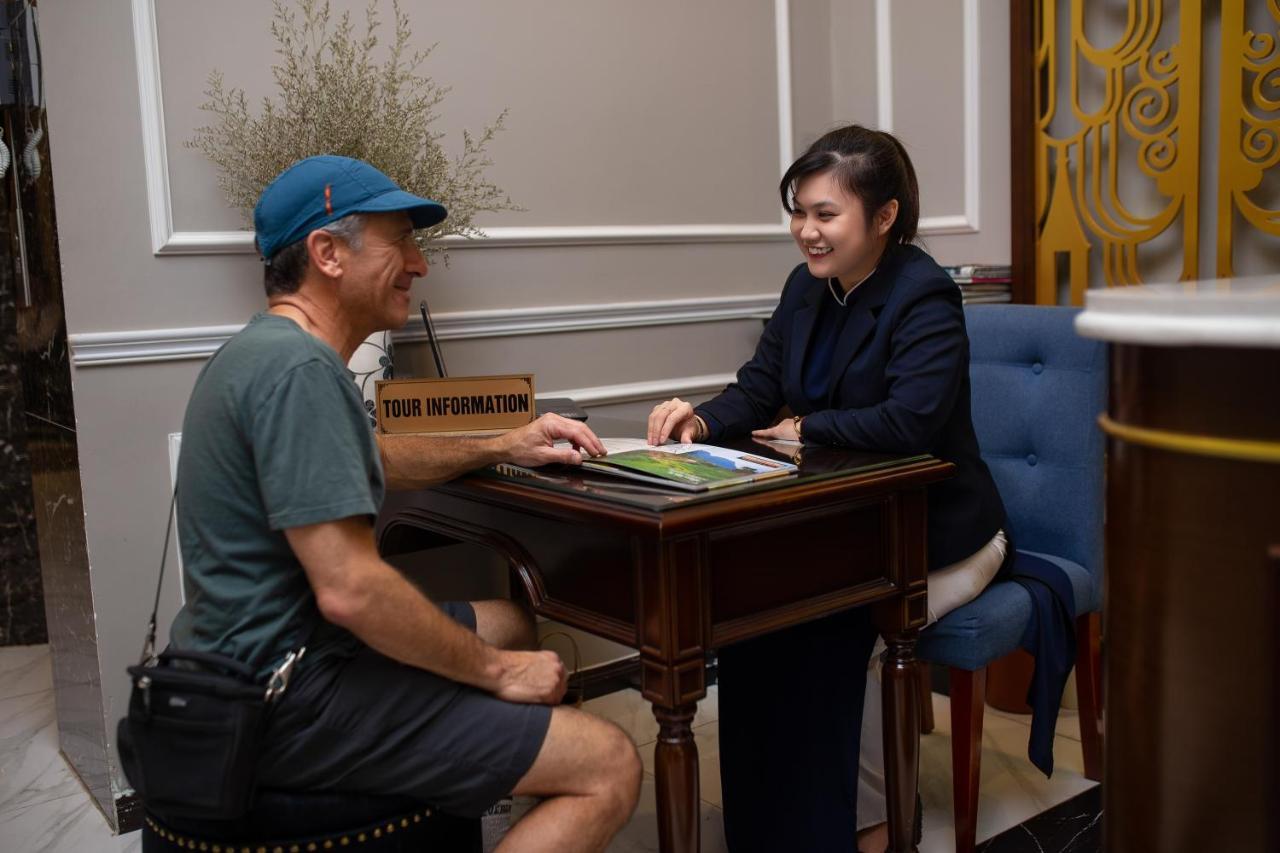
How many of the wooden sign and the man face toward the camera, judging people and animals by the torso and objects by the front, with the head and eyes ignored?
1

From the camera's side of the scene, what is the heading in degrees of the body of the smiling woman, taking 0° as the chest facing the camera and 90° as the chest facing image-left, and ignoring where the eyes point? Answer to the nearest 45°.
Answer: approximately 45°

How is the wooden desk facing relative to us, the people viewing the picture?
facing the viewer and to the left of the viewer

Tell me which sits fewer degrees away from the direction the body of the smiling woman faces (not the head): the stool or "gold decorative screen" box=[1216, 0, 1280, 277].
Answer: the stool

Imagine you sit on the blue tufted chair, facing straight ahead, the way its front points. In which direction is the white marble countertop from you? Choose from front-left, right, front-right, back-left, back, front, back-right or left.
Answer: front-left

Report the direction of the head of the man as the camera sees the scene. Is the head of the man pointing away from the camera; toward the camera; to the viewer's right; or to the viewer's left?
to the viewer's right

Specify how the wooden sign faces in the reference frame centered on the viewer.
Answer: facing the viewer

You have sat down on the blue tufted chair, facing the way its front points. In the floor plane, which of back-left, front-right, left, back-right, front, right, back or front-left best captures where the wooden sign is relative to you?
front

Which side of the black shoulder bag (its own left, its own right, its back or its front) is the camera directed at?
front

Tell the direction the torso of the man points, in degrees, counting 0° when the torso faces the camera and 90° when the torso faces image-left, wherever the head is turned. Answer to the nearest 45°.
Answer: approximately 270°

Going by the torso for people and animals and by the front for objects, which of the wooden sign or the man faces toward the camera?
the wooden sign

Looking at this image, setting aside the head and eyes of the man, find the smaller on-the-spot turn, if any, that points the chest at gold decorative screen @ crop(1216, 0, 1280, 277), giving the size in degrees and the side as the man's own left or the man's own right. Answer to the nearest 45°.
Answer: approximately 45° to the man's own left

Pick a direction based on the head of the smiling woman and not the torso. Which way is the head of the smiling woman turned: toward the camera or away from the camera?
toward the camera

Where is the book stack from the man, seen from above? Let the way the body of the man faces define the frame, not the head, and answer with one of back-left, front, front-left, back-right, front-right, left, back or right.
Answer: front-left
